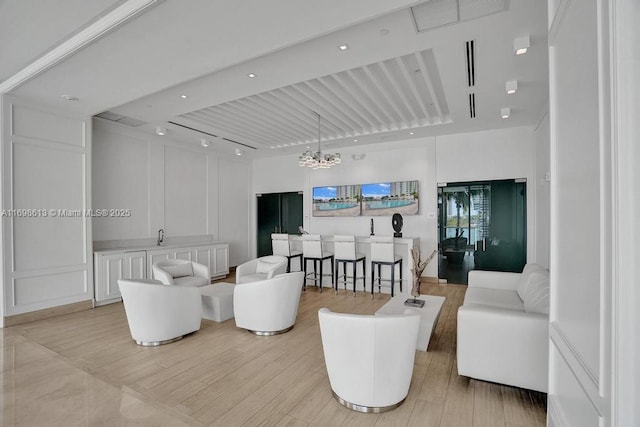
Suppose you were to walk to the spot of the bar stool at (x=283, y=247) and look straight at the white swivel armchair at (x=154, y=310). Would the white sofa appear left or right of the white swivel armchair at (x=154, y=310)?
left

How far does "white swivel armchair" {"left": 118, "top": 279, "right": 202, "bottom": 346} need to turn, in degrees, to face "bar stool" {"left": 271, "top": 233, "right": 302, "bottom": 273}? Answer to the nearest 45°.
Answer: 0° — it already faces it

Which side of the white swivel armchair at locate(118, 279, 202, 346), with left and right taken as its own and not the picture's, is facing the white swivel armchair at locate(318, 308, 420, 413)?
right

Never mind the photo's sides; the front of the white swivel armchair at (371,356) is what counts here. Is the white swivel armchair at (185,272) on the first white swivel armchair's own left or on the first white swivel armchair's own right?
on the first white swivel armchair's own left

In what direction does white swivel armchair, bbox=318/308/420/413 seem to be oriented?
away from the camera

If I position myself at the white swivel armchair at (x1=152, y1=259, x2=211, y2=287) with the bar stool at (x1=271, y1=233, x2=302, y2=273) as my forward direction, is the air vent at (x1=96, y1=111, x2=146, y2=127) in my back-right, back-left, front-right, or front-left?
back-left

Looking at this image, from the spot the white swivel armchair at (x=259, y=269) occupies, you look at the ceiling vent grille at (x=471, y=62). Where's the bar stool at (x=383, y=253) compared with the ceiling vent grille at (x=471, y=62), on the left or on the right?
left

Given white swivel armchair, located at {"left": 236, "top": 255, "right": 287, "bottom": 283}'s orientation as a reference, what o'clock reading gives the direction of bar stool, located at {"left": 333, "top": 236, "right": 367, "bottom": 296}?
The bar stool is roughly at 7 o'clock from the white swivel armchair.

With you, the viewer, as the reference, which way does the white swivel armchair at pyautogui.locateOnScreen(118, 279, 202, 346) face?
facing away from the viewer and to the right of the viewer

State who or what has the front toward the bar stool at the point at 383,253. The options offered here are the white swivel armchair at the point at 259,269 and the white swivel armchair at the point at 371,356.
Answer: the white swivel armchair at the point at 371,356

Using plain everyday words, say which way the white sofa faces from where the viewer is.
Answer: facing to the left of the viewer

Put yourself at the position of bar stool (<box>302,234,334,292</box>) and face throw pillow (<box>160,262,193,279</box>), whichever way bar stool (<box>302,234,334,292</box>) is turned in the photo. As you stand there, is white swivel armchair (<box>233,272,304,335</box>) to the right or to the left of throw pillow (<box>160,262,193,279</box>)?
left
